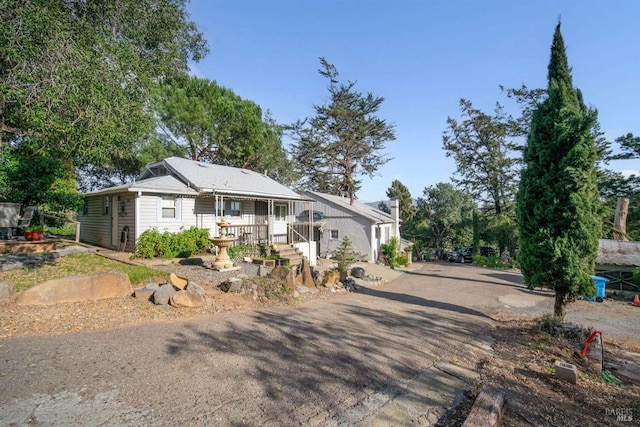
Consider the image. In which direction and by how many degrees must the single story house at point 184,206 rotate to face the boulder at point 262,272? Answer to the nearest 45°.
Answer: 0° — it already faces it

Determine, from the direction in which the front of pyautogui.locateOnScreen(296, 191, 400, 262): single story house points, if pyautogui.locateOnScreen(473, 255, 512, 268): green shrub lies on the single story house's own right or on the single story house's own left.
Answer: on the single story house's own left

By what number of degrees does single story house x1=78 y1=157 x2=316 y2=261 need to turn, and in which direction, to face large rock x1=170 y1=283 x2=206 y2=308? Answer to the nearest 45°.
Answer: approximately 45° to its right

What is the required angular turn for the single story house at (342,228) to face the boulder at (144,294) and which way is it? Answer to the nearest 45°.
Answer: approximately 45° to its right

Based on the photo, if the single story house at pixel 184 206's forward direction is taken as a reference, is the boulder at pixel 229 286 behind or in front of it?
in front

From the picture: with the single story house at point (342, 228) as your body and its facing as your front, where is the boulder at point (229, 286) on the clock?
The boulder is roughly at 2 o'clock from the single story house.

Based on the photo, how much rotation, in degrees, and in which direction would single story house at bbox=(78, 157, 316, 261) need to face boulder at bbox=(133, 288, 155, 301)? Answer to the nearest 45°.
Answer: approximately 45° to its right

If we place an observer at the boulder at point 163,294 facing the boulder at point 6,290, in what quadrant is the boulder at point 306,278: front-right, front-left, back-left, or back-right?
back-right

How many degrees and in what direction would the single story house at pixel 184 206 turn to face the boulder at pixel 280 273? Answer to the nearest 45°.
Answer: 0° — it already faces it

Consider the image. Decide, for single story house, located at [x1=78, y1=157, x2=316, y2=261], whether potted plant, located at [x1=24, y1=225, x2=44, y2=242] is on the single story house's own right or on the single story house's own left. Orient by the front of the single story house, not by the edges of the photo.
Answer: on the single story house's own right

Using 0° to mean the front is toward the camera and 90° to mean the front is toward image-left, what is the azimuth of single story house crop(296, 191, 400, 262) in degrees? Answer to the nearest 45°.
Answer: approximately 315°
